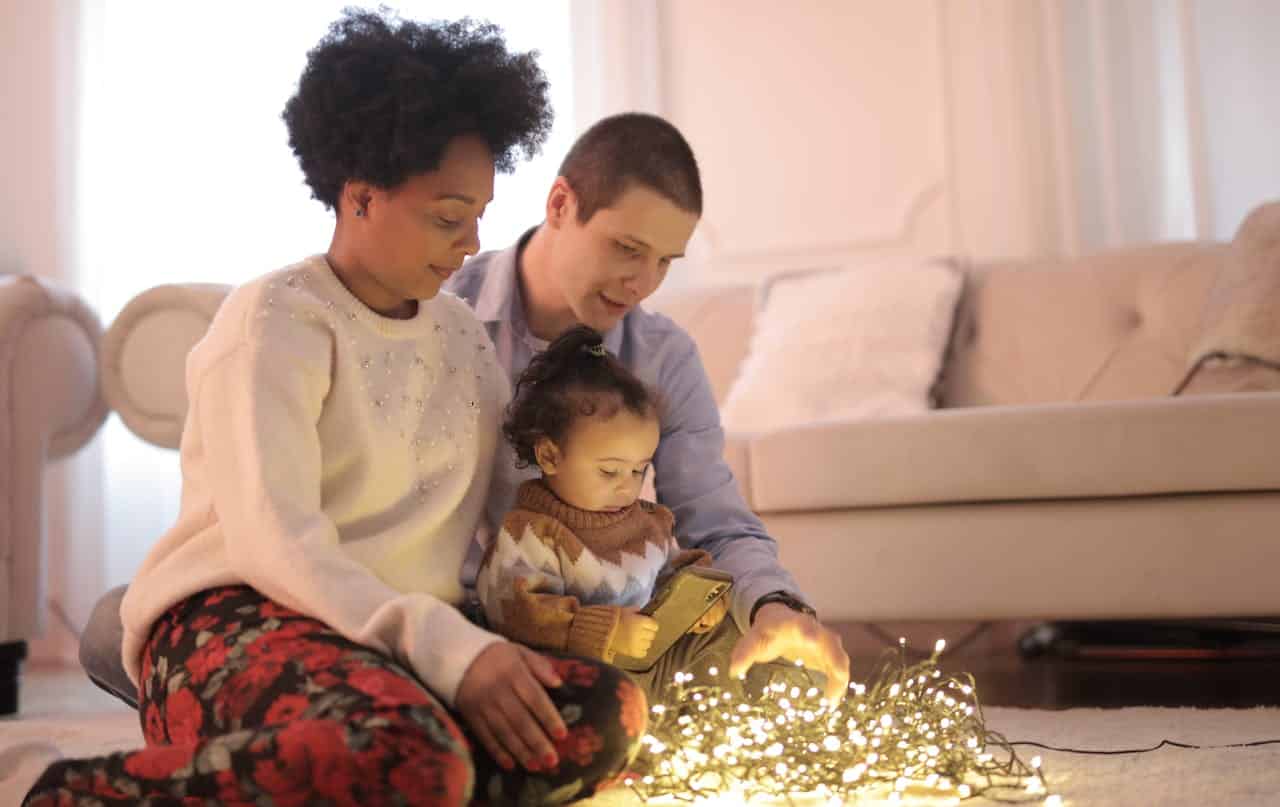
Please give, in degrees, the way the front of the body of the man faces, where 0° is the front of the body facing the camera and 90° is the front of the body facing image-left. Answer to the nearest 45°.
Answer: approximately 315°

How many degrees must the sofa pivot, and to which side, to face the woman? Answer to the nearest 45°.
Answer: approximately 45° to its right

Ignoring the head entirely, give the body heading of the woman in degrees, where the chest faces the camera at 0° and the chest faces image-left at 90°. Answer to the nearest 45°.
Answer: approximately 315°
